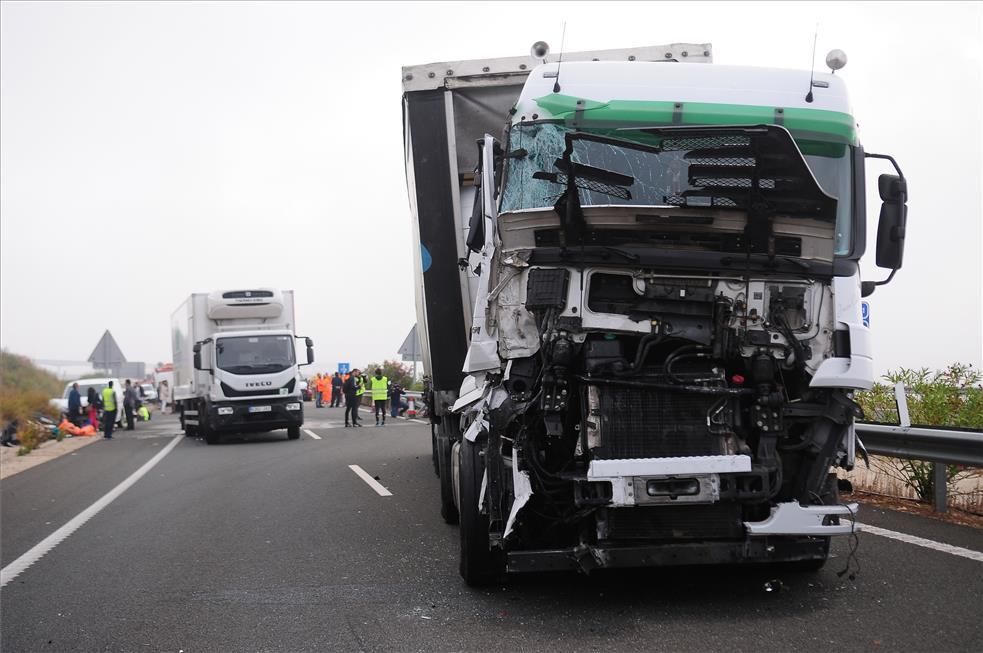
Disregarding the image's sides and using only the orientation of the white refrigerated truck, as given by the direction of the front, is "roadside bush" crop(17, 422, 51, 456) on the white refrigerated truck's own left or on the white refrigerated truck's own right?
on the white refrigerated truck's own right

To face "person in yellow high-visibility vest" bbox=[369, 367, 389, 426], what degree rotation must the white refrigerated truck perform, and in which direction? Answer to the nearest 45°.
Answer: approximately 135° to its left

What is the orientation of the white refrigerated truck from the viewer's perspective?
toward the camera

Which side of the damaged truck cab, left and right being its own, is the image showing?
front

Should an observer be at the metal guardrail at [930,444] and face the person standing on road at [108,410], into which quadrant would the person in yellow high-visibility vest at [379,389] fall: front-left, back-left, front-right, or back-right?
front-right

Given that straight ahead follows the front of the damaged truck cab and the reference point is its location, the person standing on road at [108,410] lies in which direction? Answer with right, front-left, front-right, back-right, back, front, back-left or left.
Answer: back-right
